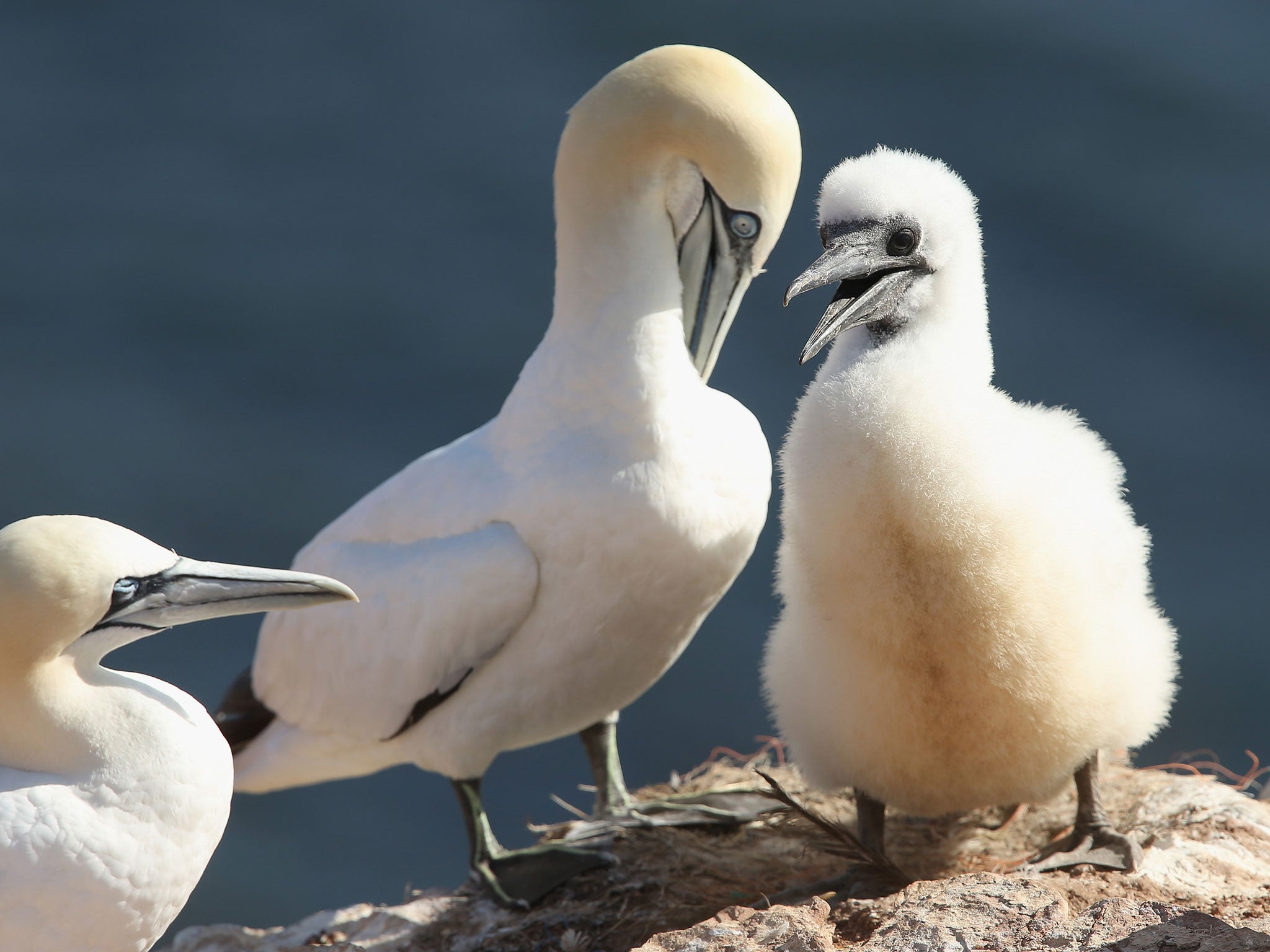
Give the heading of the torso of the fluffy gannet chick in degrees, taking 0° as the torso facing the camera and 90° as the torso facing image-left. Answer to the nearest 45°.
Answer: approximately 45°

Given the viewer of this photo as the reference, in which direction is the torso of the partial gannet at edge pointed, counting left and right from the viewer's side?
facing to the right of the viewer

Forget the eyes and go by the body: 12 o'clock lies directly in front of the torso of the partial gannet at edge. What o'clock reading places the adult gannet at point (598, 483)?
The adult gannet is roughly at 11 o'clock from the partial gannet at edge.

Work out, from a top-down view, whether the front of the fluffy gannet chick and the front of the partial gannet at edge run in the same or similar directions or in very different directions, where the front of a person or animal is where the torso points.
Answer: very different directions

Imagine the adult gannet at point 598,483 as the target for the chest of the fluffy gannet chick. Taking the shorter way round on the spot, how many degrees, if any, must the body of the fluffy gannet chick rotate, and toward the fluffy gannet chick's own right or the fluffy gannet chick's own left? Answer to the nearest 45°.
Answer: approximately 45° to the fluffy gannet chick's own right

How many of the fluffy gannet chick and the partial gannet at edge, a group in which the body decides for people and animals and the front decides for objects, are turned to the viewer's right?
1

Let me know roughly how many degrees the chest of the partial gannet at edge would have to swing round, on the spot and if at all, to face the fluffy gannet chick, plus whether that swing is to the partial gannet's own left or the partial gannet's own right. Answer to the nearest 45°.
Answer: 0° — it already faces it
